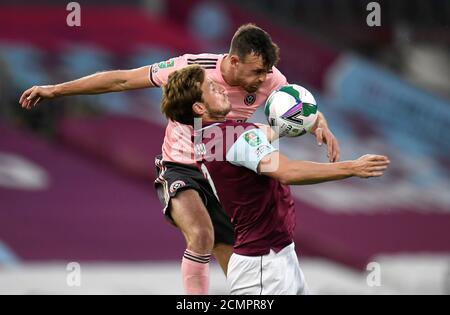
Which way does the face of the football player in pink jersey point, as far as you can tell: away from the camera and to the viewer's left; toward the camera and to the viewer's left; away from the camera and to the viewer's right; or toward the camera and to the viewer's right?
toward the camera and to the viewer's right

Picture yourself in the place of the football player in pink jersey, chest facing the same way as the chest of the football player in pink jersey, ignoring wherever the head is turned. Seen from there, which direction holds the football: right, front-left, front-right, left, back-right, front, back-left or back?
front

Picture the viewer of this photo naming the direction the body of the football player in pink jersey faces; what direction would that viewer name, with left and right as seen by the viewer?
facing the viewer and to the right of the viewer

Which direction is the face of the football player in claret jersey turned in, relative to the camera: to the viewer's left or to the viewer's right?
to the viewer's right

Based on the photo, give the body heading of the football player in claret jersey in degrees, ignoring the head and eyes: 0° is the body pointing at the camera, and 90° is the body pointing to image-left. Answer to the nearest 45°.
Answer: approximately 270°

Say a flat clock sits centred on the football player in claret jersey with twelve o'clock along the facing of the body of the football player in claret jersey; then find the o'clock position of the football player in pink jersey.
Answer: The football player in pink jersey is roughly at 8 o'clock from the football player in claret jersey.
